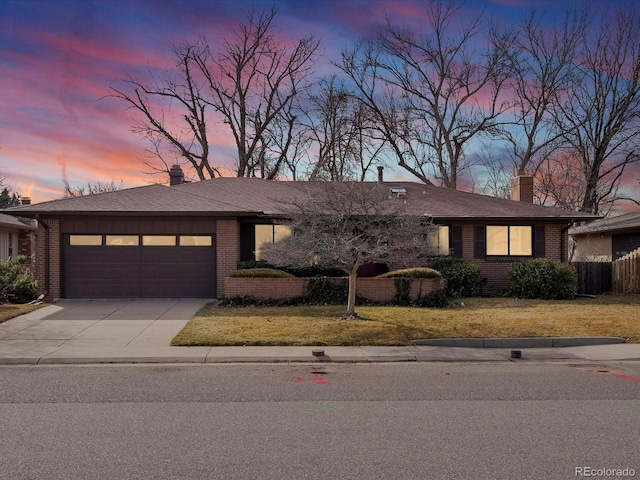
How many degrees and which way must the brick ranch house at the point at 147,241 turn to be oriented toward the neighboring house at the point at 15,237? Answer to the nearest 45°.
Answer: approximately 135° to its right

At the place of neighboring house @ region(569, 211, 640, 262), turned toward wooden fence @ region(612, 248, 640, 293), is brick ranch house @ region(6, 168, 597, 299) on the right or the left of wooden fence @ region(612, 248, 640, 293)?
right

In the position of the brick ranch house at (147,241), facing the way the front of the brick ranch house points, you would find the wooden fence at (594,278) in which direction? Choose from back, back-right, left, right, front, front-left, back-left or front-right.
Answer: left

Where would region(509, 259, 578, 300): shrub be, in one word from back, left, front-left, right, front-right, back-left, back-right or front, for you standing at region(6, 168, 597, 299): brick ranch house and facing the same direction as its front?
left

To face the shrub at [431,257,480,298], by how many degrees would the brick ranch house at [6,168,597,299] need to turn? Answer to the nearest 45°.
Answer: approximately 90° to its left

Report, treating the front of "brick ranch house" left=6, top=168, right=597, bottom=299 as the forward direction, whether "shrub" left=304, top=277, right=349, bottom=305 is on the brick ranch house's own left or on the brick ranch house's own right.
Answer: on the brick ranch house's own left

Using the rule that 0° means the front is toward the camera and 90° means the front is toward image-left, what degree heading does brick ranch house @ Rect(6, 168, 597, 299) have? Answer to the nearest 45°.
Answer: approximately 0°

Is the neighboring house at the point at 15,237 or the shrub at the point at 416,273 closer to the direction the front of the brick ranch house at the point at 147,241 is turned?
the shrub

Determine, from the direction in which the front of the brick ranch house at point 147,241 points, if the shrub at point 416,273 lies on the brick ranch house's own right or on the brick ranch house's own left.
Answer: on the brick ranch house's own left

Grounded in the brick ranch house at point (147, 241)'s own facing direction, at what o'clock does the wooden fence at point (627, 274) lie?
The wooden fence is roughly at 9 o'clock from the brick ranch house.
